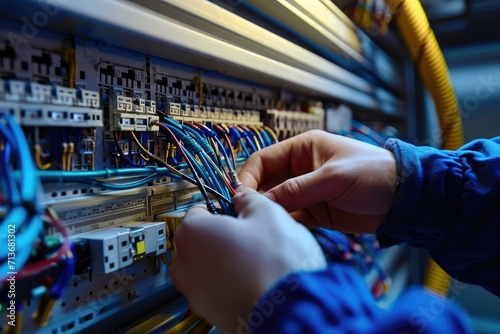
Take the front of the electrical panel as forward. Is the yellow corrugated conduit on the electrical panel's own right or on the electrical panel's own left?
on the electrical panel's own left

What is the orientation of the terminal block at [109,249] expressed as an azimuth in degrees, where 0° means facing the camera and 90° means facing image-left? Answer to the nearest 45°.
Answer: approximately 315°

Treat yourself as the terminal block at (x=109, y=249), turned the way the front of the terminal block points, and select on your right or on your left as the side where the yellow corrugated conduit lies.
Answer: on your left

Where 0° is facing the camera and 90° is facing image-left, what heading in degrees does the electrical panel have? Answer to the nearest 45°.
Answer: approximately 315°
